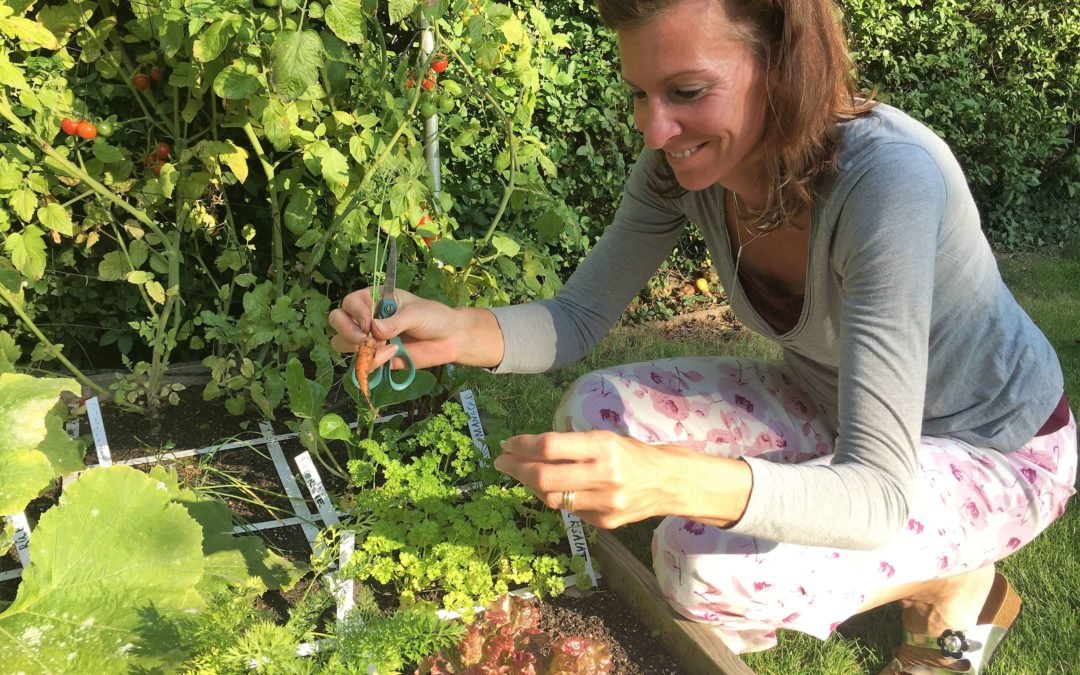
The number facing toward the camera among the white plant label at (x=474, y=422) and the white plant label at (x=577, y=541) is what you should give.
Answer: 2

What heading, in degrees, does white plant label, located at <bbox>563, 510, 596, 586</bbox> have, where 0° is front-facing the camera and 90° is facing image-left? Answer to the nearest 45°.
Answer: approximately 0°

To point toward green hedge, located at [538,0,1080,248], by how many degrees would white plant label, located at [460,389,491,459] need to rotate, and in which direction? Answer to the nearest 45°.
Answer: approximately 135° to its left

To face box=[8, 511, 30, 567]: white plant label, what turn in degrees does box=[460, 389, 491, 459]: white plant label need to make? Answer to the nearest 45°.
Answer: approximately 90° to its right
